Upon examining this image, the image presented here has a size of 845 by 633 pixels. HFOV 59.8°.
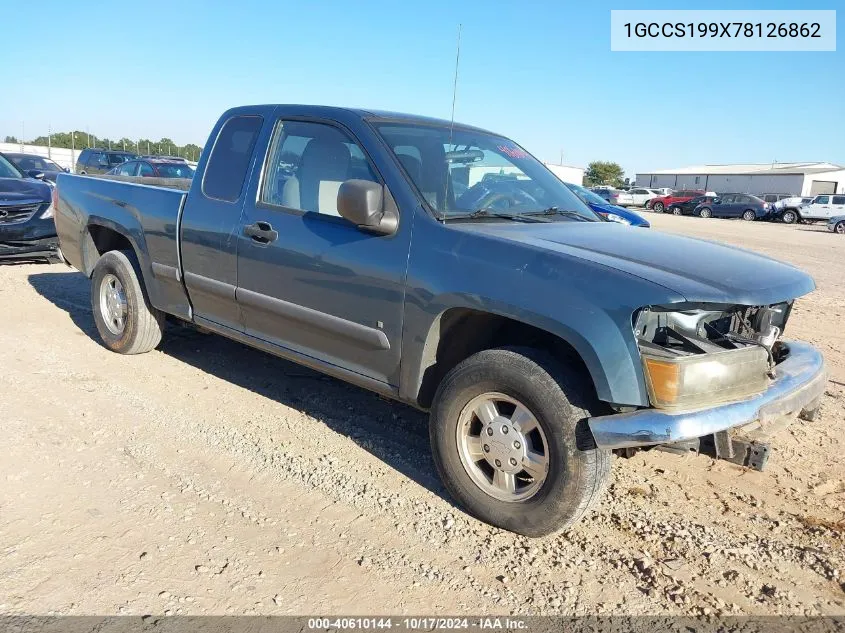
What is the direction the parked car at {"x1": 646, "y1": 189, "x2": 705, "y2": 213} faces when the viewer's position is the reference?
facing the viewer and to the left of the viewer

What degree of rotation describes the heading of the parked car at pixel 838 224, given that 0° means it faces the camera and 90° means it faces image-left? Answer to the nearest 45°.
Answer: approximately 45°

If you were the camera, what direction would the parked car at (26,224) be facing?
facing the viewer and to the right of the viewer

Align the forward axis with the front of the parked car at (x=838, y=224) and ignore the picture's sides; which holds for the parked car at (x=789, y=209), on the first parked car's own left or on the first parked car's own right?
on the first parked car's own right

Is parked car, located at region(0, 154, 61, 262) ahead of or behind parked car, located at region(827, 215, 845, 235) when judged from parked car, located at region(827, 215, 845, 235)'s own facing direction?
ahead

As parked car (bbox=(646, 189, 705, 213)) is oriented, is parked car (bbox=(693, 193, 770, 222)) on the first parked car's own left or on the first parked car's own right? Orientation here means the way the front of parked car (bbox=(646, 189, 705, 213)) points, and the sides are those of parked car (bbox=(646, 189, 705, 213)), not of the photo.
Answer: on the first parked car's own left

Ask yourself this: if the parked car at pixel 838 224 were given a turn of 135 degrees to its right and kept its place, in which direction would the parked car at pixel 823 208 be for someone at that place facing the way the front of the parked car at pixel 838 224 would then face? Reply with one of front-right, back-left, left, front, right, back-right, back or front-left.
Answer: front

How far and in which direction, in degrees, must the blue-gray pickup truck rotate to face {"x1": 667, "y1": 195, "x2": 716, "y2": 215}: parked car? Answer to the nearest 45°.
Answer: approximately 135° to its left

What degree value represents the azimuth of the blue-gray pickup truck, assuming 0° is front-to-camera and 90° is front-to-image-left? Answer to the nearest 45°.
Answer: approximately 315°
